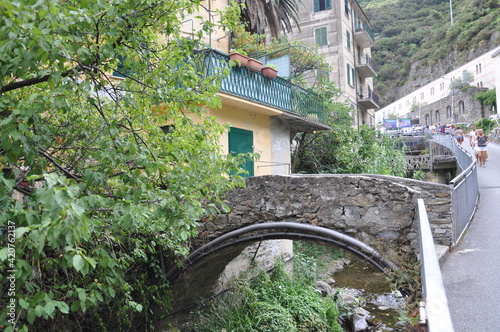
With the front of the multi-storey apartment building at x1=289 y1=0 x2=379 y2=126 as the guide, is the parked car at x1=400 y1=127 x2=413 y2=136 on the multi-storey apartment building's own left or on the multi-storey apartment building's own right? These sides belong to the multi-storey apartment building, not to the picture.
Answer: on the multi-storey apartment building's own left

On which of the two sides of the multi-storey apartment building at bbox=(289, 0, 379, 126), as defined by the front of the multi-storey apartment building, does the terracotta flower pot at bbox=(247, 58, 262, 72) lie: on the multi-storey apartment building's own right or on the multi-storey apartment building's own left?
on the multi-storey apartment building's own right

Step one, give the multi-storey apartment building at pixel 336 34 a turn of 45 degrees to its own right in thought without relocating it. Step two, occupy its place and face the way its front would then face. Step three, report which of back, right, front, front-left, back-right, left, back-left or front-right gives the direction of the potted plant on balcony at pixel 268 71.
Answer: front-right

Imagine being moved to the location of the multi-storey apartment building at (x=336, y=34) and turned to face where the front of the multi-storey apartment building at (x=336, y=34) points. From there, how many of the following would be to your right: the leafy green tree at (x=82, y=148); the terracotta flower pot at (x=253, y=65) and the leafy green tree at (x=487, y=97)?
2

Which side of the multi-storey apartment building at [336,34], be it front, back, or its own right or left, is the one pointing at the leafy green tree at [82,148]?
right

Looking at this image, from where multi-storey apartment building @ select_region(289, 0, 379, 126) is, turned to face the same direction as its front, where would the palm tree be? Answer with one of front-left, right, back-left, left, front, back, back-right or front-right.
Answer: right

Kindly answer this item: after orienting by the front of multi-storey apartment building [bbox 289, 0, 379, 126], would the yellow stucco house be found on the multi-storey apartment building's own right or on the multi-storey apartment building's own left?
on the multi-storey apartment building's own right
